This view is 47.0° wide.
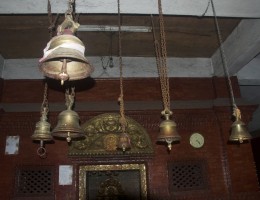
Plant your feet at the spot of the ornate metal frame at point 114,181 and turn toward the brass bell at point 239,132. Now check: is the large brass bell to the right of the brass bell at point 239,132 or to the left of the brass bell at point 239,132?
right

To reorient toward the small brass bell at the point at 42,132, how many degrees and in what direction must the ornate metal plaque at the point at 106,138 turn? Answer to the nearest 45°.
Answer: approximately 45° to its right

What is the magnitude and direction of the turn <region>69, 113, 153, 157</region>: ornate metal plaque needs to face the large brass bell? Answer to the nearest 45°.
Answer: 0° — it already faces it

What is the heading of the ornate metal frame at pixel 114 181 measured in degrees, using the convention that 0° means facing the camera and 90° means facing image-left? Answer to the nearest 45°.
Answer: approximately 0°

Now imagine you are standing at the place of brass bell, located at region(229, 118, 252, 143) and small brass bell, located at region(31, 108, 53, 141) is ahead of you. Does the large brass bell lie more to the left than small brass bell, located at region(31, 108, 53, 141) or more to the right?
left

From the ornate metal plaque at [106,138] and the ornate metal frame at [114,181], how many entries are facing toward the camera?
2
